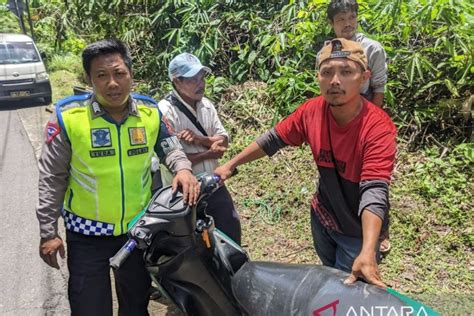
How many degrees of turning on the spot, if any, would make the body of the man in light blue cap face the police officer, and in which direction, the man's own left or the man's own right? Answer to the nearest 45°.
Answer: approximately 90° to the man's own right

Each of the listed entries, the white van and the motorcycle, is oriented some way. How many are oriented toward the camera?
1

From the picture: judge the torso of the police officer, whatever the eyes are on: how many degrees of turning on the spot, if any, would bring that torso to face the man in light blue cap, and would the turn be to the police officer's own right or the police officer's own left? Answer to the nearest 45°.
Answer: approximately 135° to the police officer's own left

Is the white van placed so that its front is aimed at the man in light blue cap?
yes

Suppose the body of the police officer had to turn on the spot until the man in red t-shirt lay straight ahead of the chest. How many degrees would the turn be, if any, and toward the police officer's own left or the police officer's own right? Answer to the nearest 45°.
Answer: approximately 45° to the police officer's own left

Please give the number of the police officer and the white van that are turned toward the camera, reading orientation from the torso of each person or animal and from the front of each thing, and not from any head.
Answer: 2

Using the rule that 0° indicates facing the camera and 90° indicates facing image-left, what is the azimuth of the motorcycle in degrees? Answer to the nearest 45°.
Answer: approximately 135°

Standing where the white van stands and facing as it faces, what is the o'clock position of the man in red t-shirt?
The man in red t-shirt is roughly at 12 o'clock from the white van.

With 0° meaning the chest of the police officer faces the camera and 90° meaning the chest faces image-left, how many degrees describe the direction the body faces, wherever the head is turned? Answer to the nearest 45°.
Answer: approximately 0°

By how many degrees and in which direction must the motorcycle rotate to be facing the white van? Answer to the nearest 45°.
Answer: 0° — it already faces it

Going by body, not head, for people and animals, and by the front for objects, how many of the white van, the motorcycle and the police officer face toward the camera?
2
